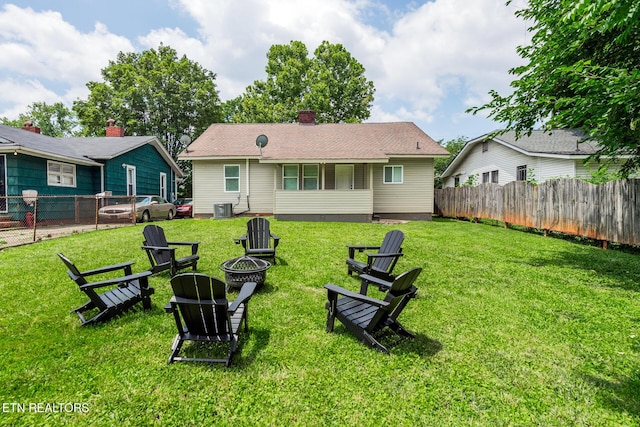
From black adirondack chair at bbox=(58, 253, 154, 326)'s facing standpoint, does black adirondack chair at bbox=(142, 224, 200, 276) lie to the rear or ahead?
ahead

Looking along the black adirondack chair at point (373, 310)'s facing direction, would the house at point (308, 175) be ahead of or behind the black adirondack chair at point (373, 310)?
ahead

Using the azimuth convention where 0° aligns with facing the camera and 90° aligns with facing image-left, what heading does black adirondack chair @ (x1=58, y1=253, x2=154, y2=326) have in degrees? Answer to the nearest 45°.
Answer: approximately 225°

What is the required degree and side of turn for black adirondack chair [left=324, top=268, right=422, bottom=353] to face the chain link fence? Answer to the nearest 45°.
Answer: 0° — it already faces it

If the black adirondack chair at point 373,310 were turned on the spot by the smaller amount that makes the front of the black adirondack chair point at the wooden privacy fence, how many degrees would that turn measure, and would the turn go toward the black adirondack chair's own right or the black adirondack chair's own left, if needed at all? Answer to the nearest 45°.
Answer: approximately 90° to the black adirondack chair's own right

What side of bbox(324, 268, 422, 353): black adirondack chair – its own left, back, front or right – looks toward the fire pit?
front

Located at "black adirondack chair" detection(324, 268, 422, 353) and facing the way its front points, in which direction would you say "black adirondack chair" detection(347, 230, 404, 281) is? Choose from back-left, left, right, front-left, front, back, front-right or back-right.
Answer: front-right

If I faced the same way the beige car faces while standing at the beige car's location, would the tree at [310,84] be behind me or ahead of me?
behind

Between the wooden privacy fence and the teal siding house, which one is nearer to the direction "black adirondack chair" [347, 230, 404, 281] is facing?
the teal siding house

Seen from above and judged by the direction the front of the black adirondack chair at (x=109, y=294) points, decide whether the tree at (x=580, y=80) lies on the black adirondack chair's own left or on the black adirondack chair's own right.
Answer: on the black adirondack chair's own right

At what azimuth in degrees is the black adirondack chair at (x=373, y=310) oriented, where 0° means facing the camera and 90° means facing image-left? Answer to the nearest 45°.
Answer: approximately 135°

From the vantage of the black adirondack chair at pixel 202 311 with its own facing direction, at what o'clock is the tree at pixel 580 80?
The tree is roughly at 1 o'clock from the black adirondack chair.

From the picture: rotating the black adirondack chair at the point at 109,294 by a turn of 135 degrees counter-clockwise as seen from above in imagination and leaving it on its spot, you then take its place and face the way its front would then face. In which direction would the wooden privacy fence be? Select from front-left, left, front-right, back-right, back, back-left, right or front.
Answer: back

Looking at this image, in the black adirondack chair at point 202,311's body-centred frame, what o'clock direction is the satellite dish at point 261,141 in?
The satellite dish is roughly at 11 o'clock from the black adirondack chair.
